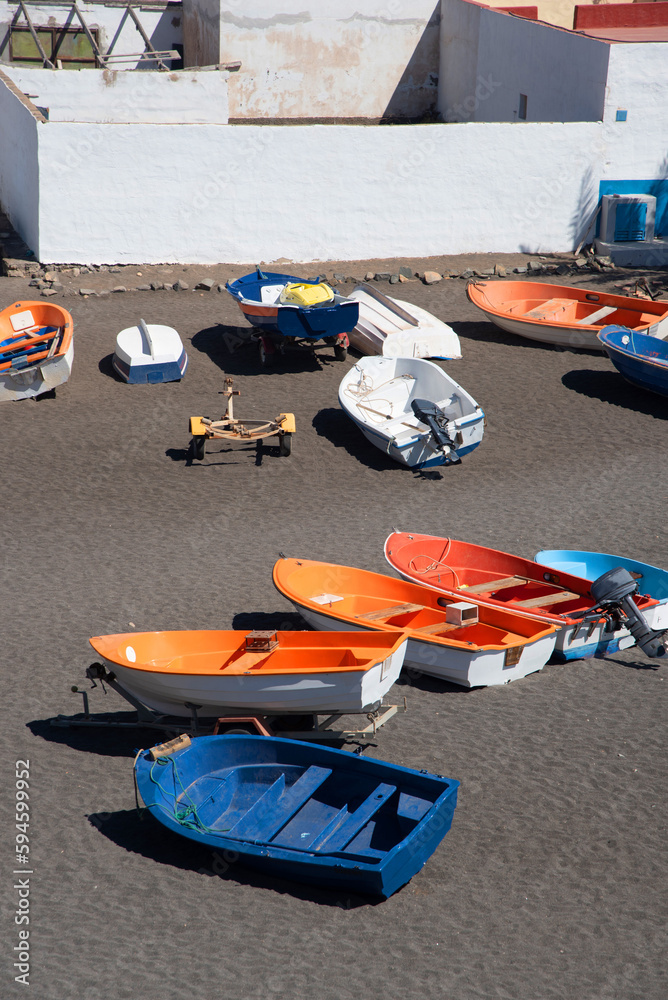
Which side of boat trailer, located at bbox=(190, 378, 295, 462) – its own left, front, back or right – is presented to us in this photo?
back

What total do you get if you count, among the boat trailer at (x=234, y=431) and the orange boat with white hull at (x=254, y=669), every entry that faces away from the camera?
1

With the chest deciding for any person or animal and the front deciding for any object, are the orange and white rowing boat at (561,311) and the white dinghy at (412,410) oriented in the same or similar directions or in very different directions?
same or similar directions

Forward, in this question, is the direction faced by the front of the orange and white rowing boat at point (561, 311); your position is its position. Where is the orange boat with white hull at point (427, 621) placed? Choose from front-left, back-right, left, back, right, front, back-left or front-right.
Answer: back-left

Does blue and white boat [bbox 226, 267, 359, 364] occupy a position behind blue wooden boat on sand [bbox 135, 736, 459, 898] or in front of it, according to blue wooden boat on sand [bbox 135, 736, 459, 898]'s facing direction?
in front

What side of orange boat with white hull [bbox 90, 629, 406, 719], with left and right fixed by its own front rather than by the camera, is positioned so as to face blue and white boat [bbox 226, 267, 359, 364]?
right

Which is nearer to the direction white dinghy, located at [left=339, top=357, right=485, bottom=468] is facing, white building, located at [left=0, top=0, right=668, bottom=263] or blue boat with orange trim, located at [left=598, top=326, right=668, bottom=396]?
the white building

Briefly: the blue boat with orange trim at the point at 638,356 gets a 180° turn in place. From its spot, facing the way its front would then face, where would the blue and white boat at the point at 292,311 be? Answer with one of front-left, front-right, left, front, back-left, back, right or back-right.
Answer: back-right

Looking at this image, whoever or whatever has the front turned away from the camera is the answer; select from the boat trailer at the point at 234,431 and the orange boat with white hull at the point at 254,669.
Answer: the boat trailer

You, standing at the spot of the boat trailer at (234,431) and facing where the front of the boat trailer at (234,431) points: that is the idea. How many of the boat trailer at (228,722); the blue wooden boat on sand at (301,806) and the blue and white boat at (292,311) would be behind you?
2

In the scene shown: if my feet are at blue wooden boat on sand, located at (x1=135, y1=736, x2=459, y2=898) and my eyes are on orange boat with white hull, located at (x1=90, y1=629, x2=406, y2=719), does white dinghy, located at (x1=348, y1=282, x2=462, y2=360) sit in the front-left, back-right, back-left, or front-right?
front-right

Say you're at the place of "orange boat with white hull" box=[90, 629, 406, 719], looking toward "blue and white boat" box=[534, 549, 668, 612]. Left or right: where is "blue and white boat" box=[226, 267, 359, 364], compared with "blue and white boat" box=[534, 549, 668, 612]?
left

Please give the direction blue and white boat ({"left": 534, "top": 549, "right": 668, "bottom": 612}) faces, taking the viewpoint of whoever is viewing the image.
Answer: facing away from the viewer and to the left of the viewer

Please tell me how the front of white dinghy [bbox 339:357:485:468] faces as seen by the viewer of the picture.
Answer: facing away from the viewer and to the left of the viewer

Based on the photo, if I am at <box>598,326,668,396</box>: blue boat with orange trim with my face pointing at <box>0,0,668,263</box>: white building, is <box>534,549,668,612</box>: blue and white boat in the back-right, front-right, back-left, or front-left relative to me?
back-left

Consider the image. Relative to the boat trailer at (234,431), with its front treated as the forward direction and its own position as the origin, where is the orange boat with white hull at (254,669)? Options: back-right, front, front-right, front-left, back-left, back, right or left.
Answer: back

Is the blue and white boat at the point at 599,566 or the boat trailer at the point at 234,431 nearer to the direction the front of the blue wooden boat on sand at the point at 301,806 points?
the boat trailer

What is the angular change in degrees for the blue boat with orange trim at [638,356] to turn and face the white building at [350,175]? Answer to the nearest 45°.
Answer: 0° — it already faces it

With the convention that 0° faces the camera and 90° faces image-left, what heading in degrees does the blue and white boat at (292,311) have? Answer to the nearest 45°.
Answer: approximately 135°
